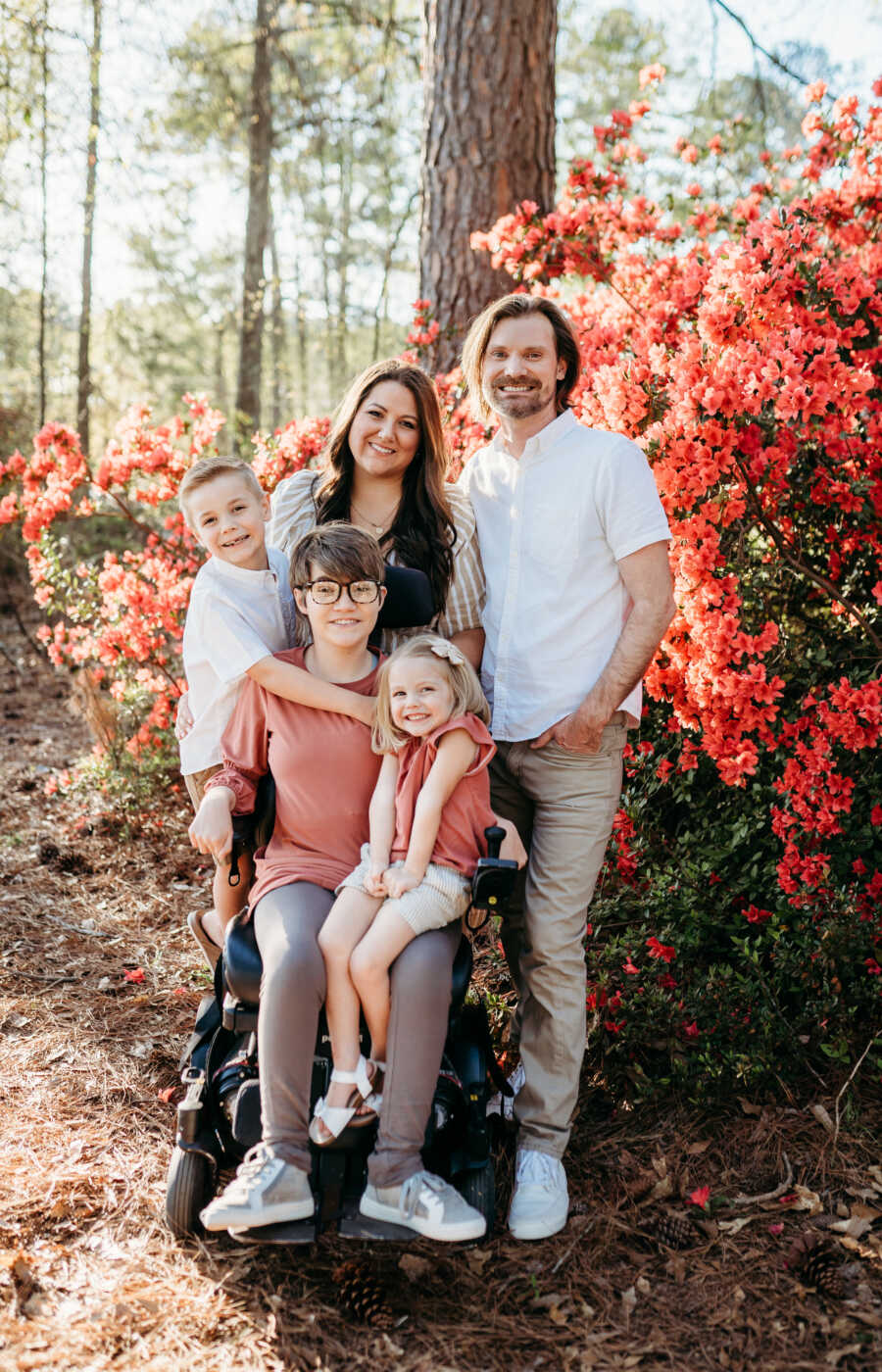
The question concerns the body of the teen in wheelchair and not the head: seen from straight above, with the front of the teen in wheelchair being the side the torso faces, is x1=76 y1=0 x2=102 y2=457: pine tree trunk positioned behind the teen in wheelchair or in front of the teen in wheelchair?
behind

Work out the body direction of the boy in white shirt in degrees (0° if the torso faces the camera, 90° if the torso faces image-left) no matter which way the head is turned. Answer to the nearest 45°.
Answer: approximately 315°

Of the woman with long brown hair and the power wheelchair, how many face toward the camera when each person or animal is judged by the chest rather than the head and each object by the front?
2

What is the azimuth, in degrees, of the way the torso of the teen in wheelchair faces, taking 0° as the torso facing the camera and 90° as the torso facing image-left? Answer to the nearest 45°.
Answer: approximately 0°

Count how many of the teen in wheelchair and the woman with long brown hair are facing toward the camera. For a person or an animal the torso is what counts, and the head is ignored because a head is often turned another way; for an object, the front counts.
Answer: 2
